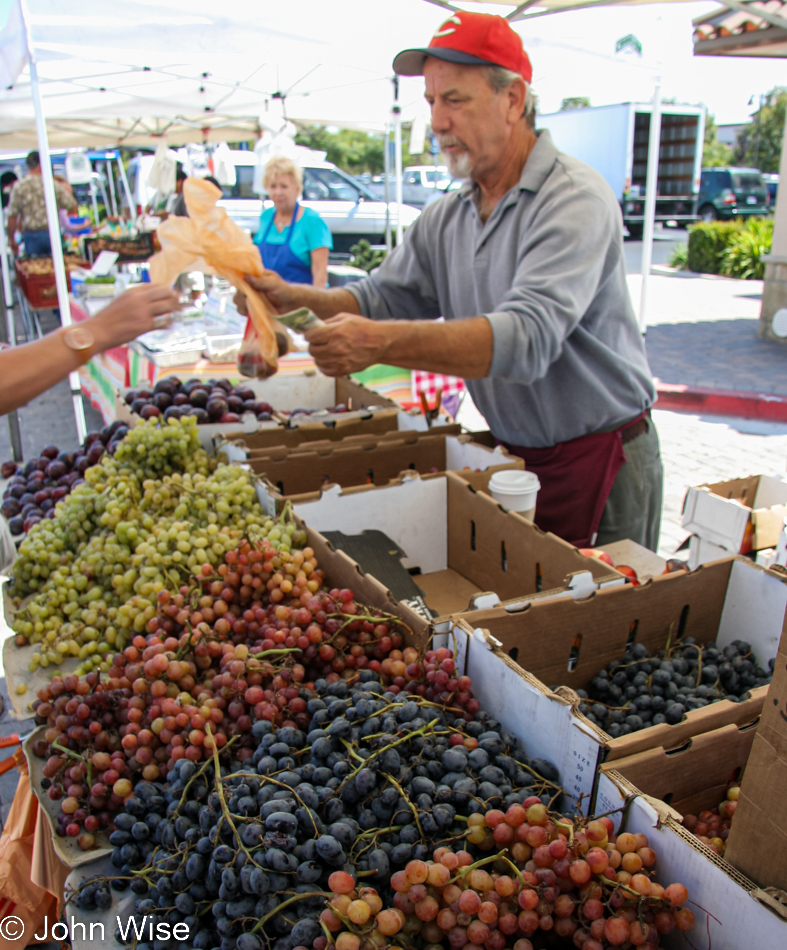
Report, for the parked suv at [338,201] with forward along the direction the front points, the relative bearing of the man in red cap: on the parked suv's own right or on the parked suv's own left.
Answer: on the parked suv's own right

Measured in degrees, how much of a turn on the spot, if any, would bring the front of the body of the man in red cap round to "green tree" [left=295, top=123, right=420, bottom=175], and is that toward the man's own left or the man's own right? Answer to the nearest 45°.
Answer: approximately 135° to the man's own right

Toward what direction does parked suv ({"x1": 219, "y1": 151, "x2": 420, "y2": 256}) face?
to the viewer's right

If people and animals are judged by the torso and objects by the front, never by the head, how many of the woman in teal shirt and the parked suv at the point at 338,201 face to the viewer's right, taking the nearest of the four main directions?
1

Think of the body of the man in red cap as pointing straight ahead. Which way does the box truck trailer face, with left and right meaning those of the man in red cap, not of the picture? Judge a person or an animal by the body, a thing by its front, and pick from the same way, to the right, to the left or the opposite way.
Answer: to the right

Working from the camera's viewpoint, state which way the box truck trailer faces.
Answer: facing away from the viewer and to the left of the viewer

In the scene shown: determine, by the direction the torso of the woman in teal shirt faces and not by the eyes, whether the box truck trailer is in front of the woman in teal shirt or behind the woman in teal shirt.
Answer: behind

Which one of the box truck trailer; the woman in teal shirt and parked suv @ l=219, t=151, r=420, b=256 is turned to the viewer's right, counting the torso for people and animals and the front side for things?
the parked suv

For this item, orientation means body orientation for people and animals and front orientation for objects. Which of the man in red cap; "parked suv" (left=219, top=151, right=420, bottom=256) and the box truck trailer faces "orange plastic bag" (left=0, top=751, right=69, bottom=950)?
the man in red cap

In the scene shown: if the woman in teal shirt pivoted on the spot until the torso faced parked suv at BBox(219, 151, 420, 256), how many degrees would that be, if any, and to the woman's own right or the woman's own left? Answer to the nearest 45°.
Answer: approximately 135° to the woman's own right
